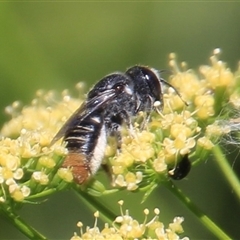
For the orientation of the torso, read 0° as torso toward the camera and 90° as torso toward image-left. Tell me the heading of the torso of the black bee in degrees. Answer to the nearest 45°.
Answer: approximately 270°

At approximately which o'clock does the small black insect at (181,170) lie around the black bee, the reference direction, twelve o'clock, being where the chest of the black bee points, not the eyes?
The small black insect is roughly at 2 o'clock from the black bee.
